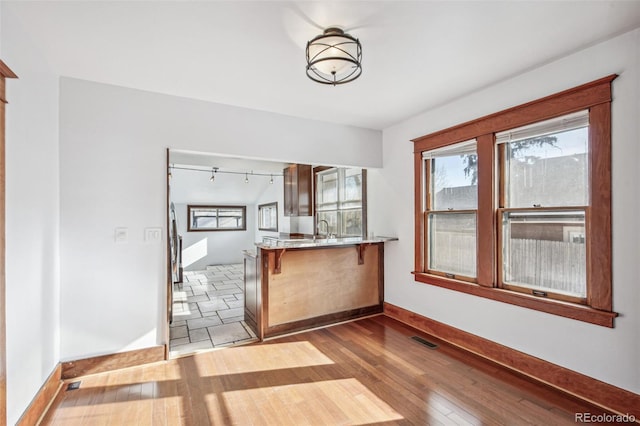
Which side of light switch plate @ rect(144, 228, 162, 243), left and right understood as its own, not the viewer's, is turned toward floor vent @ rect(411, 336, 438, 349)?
left

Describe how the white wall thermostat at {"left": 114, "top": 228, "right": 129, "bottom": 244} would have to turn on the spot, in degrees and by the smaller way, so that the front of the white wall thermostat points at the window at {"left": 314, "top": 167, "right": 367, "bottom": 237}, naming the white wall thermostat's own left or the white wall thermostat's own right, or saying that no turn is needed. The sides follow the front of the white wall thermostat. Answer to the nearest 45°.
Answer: approximately 90° to the white wall thermostat's own left

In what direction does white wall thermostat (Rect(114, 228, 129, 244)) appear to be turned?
toward the camera

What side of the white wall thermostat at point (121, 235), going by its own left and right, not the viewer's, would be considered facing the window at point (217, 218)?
back

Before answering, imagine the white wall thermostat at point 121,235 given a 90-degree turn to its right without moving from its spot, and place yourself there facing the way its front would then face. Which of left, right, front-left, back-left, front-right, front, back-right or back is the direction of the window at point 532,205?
back-left

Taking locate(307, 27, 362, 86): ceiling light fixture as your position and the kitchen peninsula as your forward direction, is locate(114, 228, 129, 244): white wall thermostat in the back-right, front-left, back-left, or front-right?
front-left

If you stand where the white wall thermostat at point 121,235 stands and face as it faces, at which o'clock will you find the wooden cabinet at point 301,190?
The wooden cabinet is roughly at 8 o'clock from the white wall thermostat.

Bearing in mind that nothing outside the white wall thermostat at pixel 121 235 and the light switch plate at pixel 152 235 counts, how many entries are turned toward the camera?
2

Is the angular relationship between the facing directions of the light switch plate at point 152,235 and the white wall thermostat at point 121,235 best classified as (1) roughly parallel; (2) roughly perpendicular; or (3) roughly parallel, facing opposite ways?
roughly parallel

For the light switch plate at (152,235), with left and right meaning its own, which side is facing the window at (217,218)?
back

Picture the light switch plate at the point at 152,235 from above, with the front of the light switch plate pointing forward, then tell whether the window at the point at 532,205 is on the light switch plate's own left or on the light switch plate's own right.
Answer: on the light switch plate's own left

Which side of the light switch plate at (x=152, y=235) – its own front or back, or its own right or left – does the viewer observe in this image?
front

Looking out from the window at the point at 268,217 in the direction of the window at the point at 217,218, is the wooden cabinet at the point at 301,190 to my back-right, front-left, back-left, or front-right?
back-left

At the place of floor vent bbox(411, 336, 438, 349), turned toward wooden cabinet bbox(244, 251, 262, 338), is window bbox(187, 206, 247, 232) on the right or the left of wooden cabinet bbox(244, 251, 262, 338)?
right
